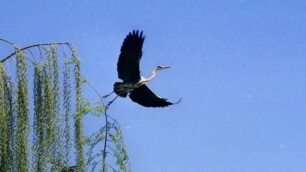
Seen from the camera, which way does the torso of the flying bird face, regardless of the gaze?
to the viewer's right
